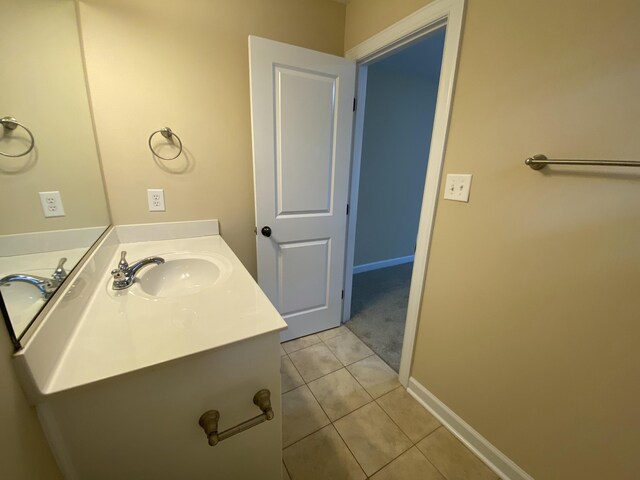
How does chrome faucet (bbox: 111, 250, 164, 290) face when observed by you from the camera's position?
facing to the right of the viewer

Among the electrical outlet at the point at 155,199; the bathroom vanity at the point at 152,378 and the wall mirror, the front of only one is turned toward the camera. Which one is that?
the electrical outlet

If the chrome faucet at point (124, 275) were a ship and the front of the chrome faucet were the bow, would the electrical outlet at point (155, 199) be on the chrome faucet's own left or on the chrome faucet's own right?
on the chrome faucet's own left

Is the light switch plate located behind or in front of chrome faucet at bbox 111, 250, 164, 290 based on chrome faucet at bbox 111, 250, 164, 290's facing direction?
in front

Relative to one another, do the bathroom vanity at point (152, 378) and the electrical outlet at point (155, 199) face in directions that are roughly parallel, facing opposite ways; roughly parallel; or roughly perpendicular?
roughly perpendicular

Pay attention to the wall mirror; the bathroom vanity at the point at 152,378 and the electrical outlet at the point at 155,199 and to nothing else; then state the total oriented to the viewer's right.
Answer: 2

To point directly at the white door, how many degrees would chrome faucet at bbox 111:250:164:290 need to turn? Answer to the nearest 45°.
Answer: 0° — it already faces it

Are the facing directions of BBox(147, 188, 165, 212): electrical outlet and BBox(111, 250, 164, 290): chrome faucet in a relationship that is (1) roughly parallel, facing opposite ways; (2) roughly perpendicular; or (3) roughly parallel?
roughly perpendicular

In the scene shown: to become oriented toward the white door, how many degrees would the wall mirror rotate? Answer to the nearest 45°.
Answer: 0° — it already faces it

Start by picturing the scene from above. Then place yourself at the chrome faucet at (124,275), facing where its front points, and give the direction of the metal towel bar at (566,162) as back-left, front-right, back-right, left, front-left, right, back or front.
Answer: front-right

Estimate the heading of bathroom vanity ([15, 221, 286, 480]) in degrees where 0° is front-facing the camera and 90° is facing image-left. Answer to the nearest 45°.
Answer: approximately 270°

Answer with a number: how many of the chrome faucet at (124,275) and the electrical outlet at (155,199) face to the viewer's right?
1

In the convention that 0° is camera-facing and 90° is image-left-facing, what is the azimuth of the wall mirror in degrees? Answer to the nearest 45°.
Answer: approximately 270°
